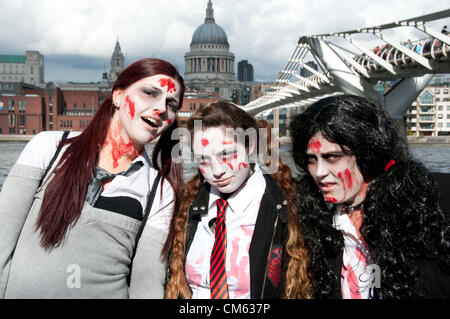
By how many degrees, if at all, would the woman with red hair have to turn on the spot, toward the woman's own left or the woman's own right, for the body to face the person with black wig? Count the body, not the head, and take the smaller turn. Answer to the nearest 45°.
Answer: approximately 45° to the woman's own left

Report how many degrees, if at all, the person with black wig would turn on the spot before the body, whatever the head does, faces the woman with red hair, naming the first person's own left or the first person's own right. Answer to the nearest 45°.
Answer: approximately 45° to the first person's own right

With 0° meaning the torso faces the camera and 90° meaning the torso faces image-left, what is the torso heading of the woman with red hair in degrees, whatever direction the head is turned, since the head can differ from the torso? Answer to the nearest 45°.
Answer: approximately 315°

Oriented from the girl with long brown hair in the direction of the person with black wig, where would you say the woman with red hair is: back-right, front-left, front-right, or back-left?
back-right
